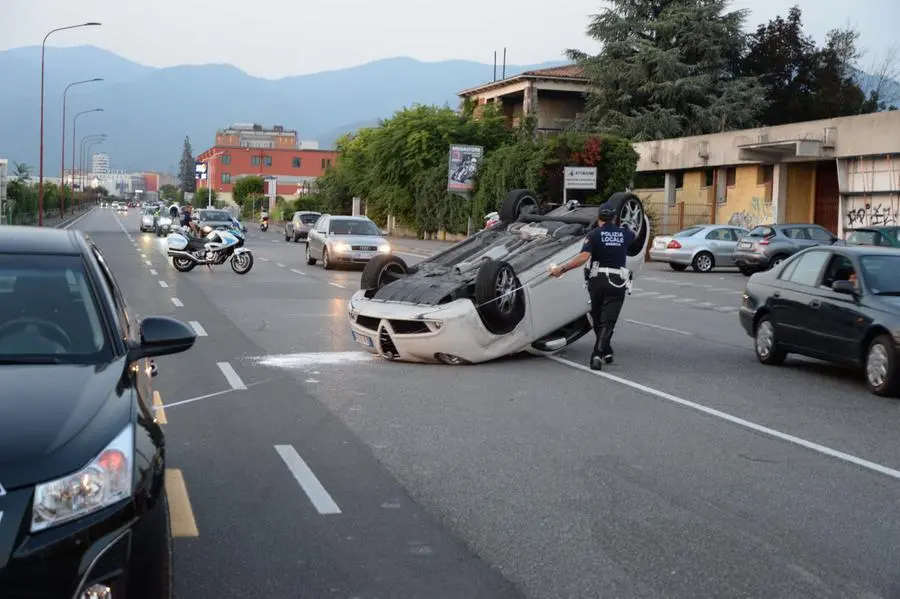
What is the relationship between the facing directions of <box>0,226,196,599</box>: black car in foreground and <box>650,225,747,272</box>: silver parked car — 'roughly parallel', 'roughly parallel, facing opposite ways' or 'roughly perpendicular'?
roughly perpendicular

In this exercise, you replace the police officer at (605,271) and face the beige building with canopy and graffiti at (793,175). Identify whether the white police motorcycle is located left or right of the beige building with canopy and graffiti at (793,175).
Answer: left

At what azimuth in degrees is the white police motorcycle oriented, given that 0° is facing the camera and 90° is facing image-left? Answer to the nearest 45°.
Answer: approximately 270°

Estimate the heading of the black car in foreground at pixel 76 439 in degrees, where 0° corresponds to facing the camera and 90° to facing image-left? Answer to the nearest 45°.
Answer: approximately 0°

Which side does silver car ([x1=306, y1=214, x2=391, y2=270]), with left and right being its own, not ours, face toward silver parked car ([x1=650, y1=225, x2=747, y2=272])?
left

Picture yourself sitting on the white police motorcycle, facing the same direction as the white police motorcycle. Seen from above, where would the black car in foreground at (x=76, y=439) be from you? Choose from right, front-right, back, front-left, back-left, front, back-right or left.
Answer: right

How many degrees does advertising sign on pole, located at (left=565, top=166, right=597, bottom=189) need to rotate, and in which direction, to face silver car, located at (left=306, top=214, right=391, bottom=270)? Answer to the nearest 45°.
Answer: approximately 45° to its right

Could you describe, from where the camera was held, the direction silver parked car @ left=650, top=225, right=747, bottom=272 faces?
facing away from the viewer and to the right of the viewer
